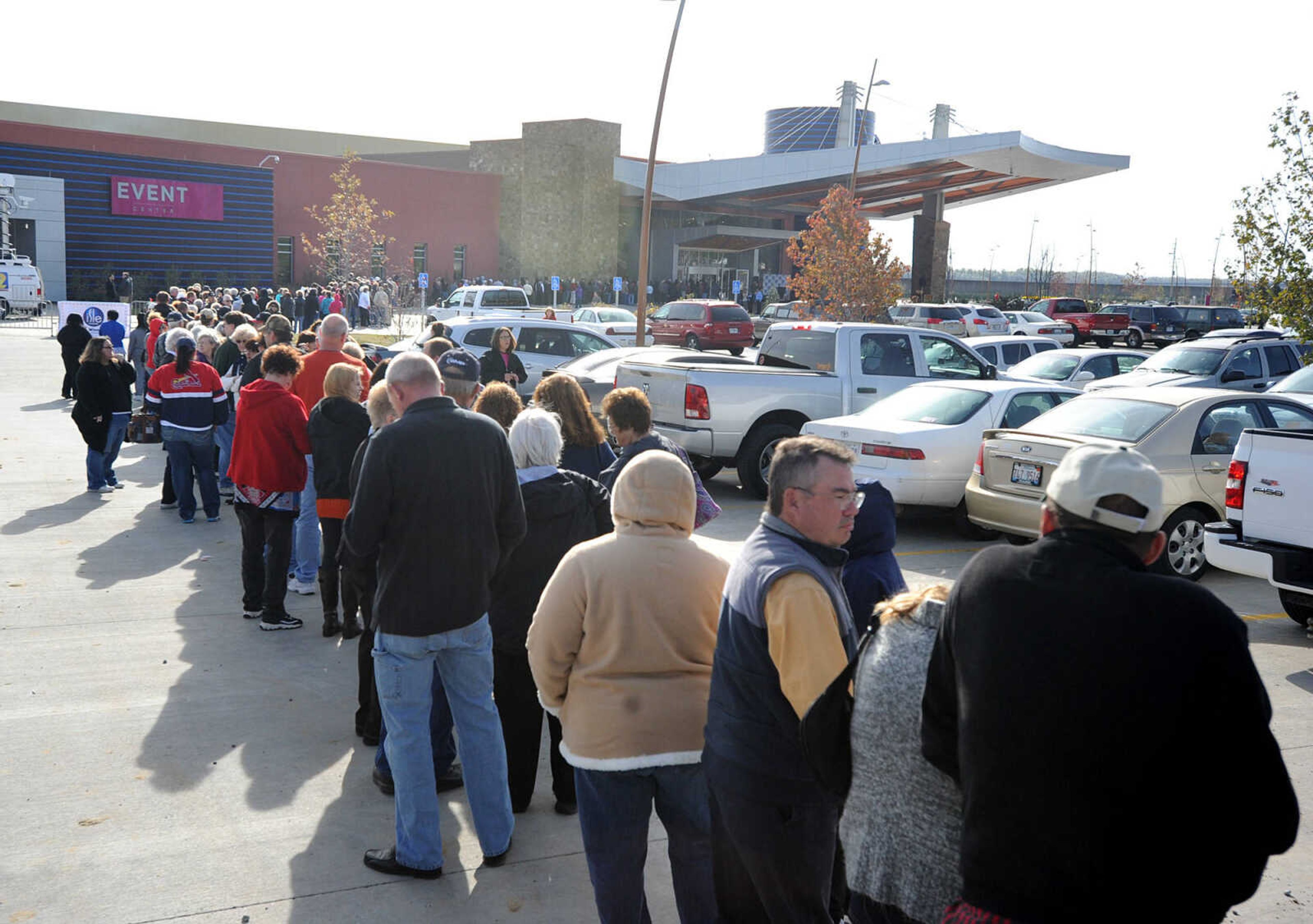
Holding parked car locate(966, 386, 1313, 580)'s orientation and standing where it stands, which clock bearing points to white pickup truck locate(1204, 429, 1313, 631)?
The white pickup truck is roughly at 4 o'clock from the parked car.

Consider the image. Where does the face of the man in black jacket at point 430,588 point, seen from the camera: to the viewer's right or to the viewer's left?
to the viewer's left

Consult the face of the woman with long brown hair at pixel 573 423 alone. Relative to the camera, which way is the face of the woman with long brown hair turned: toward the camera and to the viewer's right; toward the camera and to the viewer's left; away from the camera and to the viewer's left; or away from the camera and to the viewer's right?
away from the camera and to the viewer's left

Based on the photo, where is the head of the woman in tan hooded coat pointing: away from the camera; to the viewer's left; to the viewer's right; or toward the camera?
away from the camera

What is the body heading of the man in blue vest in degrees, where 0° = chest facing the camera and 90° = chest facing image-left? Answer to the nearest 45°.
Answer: approximately 270°

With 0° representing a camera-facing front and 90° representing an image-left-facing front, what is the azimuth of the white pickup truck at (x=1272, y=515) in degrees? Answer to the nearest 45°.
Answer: approximately 225°

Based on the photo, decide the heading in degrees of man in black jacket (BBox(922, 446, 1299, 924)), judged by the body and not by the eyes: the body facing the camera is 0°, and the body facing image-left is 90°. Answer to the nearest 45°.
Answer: approximately 180°

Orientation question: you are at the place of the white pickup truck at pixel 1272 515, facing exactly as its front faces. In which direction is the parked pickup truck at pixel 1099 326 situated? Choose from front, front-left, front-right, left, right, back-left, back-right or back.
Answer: front-left

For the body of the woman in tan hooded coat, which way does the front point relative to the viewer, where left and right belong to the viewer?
facing away from the viewer

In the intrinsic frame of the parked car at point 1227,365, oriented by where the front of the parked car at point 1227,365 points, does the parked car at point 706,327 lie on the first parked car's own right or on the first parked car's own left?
on the first parked car's own right

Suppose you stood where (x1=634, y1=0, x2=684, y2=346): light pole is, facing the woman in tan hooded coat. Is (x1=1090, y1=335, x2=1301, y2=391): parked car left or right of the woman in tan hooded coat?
left

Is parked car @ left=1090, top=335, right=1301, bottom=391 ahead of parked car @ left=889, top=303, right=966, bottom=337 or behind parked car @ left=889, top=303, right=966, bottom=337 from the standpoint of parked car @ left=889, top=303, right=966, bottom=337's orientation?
behind

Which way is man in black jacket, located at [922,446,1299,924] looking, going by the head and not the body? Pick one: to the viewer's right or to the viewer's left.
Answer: to the viewer's left
